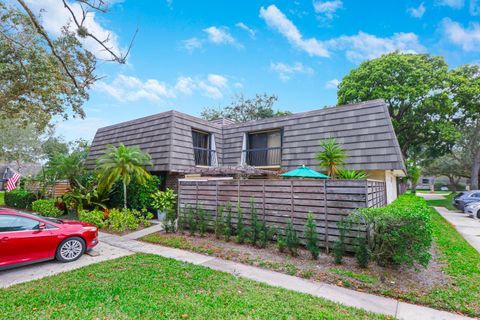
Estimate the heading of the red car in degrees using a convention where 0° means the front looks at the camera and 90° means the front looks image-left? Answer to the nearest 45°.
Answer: approximately 270°

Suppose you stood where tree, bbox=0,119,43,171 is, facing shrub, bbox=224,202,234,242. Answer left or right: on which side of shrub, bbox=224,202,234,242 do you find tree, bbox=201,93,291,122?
left

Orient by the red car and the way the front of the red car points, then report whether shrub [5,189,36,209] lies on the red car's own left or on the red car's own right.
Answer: on the red car's own left

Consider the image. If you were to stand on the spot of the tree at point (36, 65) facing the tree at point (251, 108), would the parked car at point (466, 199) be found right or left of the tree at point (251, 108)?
right

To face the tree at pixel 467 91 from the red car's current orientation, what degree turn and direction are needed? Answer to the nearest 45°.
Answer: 0° — it already faces it

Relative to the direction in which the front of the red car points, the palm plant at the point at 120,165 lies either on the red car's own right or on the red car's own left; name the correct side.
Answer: on the red car's own left

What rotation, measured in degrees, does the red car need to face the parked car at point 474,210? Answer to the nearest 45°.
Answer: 0° — it already faces it

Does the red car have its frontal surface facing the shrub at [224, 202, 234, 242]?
yes
